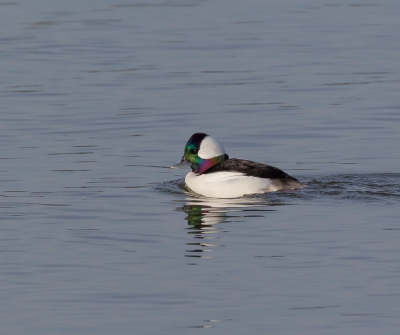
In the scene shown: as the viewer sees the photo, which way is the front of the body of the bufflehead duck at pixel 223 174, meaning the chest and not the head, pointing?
to the viewer's left
